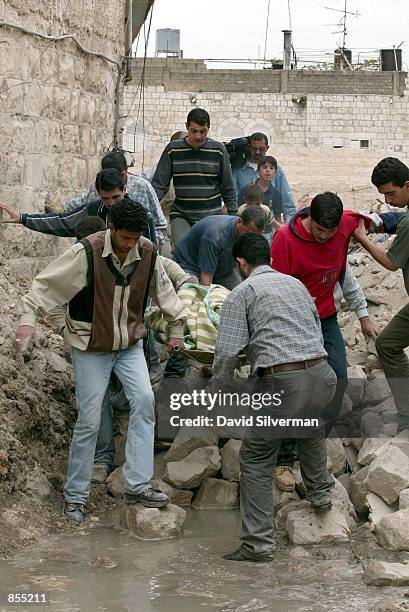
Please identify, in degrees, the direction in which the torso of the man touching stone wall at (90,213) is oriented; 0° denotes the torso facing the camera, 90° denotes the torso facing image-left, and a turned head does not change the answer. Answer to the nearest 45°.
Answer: approximately 0°

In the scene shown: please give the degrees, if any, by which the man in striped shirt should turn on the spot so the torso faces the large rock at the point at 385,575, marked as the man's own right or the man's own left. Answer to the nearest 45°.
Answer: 0° — they already face it

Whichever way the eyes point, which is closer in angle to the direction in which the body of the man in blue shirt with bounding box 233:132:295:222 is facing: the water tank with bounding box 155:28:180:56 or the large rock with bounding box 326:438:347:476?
the large rock

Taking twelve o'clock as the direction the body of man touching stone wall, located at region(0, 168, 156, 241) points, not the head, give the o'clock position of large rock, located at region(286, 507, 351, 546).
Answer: The large rock is roughly at 11 o'clock from the man touching stone wall.

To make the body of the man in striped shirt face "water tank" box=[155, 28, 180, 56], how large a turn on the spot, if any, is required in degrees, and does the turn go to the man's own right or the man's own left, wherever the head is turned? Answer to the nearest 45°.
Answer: approximately 180°

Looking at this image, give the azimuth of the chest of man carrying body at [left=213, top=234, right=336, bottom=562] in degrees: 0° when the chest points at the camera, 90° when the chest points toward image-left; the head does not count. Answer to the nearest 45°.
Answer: approximately 135°
